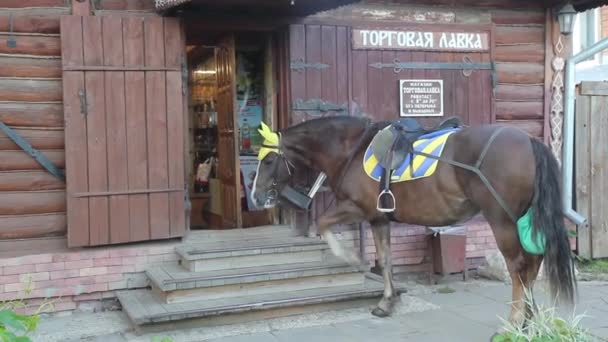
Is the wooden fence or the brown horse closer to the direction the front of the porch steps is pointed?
the brown horse

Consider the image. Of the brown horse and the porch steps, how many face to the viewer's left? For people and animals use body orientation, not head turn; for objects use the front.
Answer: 1

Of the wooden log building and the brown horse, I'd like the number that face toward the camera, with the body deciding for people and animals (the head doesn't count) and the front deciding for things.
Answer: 1

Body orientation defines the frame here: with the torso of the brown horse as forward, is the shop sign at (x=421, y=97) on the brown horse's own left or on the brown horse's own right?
on the brown horse's own right

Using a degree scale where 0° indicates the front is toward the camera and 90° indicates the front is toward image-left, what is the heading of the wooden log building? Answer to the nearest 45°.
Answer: approximately 0°

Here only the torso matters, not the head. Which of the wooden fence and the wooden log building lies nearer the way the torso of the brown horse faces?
the wooden log building

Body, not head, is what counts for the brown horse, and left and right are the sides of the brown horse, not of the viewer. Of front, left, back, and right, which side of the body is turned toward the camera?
left

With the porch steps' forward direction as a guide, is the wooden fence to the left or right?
on its left

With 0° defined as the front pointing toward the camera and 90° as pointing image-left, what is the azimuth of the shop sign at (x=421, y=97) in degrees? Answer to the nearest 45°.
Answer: approximately 0°

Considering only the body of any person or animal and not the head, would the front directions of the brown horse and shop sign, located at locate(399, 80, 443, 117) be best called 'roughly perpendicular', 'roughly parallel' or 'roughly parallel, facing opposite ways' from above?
roughly perpendicular

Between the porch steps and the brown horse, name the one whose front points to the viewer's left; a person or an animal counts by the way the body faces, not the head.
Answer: the brown horse
